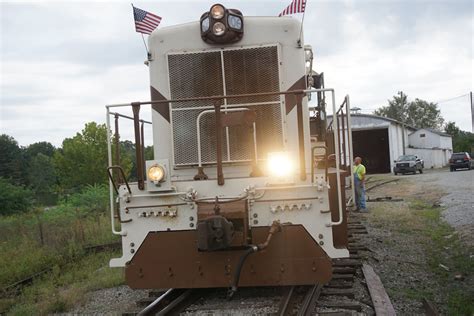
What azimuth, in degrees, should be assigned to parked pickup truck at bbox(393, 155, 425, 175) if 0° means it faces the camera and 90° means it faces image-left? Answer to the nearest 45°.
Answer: approximately 45°

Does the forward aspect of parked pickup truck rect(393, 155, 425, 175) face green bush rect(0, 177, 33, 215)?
yes

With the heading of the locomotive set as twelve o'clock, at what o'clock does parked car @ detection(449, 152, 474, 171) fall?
The parked car is roughly at 7 o'clock from the locomotive.

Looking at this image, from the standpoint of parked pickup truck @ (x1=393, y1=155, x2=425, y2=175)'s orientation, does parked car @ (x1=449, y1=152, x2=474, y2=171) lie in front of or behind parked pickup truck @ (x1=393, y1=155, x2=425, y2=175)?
behind

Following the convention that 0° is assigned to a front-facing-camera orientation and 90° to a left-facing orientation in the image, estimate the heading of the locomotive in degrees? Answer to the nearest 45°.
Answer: approximately 0°
